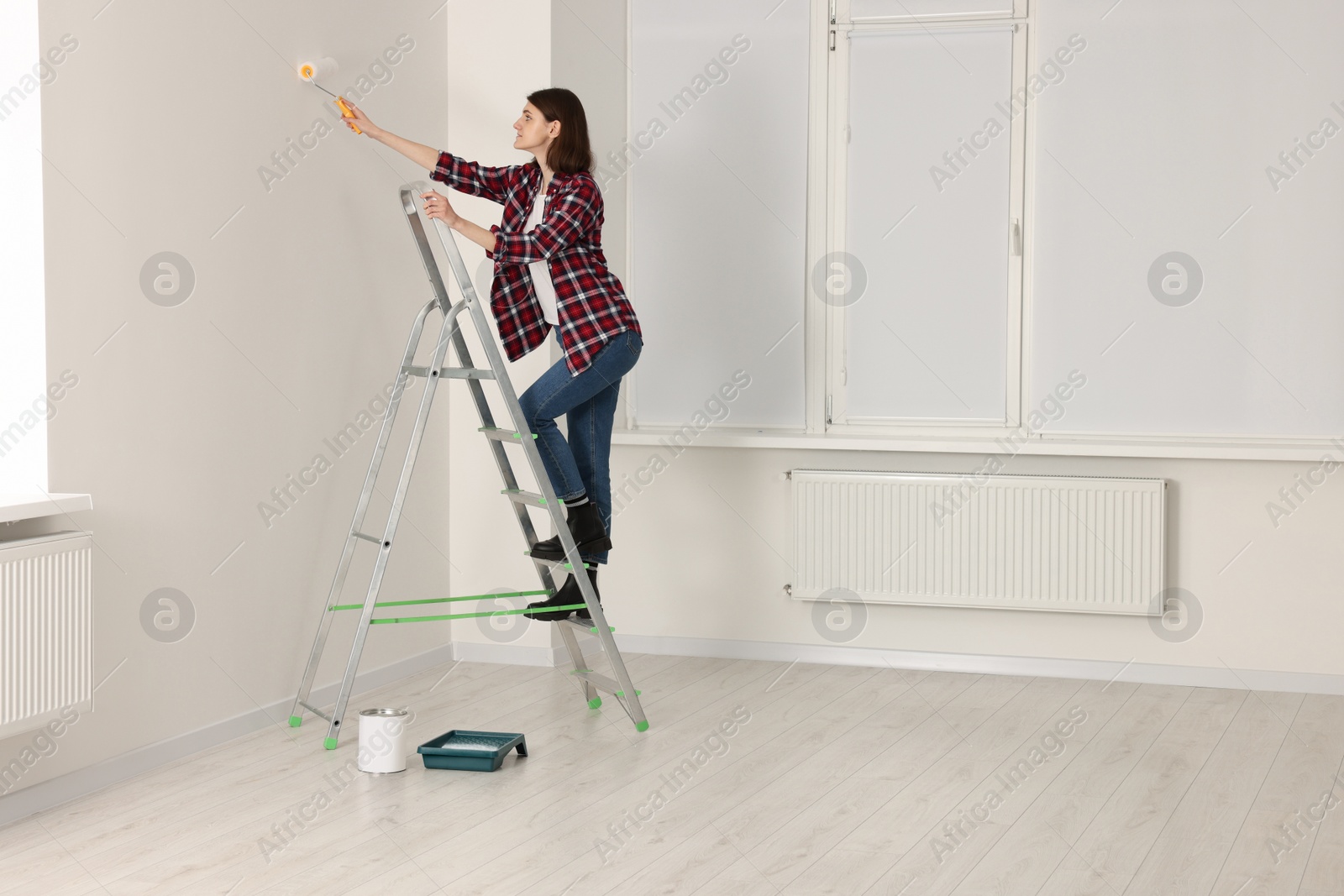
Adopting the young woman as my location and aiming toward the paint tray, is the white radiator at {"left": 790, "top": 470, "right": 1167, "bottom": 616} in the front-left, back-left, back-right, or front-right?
back-left

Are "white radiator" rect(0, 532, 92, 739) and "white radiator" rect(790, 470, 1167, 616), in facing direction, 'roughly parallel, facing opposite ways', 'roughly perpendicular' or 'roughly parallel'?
roughly perpendicular

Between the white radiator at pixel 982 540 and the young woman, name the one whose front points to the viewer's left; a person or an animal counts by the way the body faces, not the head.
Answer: the young woman

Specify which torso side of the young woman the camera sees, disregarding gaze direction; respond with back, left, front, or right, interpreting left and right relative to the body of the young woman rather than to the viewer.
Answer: left

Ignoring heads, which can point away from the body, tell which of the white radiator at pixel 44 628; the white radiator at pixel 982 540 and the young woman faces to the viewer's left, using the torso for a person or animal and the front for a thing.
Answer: the young woman

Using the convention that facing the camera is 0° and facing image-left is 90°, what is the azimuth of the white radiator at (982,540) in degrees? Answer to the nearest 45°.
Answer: approximately 0°

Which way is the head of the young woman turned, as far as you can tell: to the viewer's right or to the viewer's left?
to the viewer's left

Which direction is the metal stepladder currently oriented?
to the viewer's right
